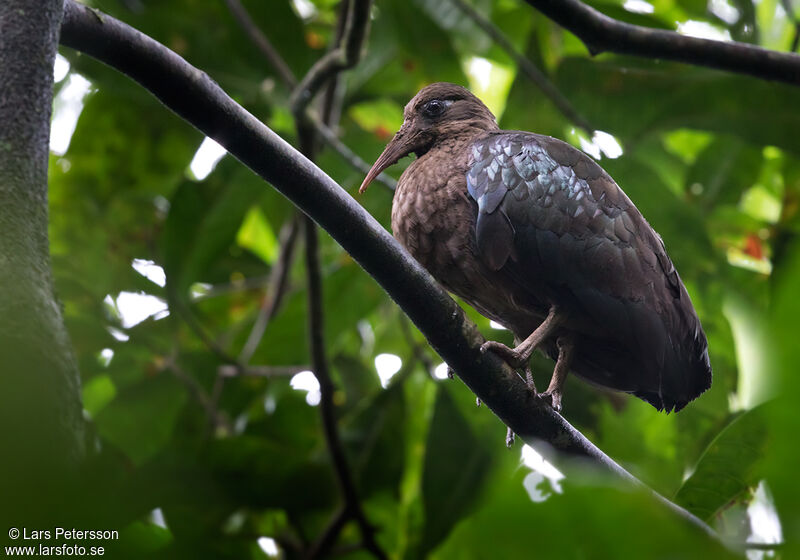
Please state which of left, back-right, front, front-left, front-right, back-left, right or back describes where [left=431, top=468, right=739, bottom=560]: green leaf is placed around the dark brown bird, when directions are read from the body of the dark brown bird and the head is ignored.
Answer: left

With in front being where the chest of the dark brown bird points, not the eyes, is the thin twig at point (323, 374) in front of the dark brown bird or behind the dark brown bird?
in front

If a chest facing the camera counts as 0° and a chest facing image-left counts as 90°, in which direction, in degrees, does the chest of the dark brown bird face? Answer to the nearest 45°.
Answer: approximately 90°

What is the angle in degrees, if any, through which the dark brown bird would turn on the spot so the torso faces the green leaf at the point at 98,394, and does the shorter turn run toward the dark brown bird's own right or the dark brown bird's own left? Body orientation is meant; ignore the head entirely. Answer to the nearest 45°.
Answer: approximately 45° to the dark brown bird's own right
